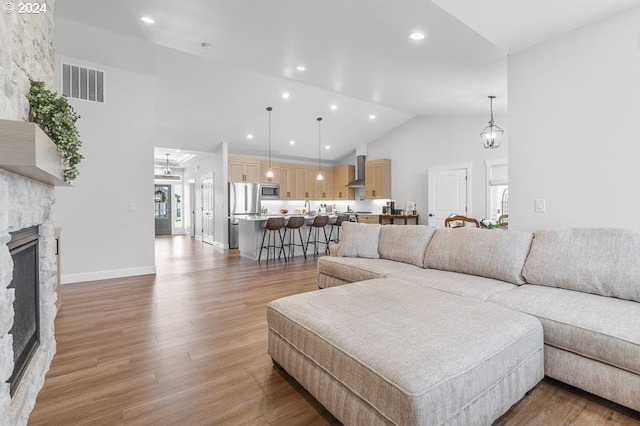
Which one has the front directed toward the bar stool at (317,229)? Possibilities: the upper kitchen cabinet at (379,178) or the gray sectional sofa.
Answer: the upper kitchen cabinet

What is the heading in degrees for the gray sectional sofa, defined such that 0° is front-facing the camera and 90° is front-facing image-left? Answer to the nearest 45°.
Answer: approximately 45°

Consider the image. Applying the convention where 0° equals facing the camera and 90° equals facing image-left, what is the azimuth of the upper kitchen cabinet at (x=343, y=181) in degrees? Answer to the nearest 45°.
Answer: approximately 45°

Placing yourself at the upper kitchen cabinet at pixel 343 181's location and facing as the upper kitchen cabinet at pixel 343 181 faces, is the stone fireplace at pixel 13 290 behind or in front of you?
in front

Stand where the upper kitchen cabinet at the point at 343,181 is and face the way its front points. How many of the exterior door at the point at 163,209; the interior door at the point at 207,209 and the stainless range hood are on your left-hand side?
1

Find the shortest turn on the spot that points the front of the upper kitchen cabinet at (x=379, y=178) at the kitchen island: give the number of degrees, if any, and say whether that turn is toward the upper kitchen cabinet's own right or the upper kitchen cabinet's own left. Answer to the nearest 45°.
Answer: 0° — it already faces it

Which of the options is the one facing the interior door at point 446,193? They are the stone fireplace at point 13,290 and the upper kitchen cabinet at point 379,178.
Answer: the stone fireplace

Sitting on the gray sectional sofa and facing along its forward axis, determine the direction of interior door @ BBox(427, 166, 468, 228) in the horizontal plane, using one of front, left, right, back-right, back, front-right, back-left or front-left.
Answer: back-right

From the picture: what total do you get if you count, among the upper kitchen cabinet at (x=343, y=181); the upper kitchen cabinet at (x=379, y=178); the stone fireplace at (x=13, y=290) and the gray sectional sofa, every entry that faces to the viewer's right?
1

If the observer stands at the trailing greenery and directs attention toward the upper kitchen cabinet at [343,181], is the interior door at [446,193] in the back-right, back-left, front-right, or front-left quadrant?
front-right

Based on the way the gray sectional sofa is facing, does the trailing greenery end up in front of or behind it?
in front

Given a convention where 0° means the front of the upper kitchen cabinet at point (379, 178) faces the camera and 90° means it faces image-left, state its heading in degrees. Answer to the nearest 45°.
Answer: approximately 45°

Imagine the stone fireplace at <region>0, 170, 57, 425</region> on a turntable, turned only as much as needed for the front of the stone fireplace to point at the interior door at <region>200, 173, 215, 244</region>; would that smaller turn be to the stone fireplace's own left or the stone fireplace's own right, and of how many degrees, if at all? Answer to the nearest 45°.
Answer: approximately 45° to the stone fireplace's own left

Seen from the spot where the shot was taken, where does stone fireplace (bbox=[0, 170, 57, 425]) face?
facing to the right of the viewer

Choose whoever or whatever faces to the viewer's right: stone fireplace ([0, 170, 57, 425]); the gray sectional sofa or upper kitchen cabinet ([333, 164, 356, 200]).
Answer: the stone fireplace

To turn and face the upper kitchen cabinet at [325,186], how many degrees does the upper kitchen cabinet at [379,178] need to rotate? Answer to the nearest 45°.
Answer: approximately 90° to its right
